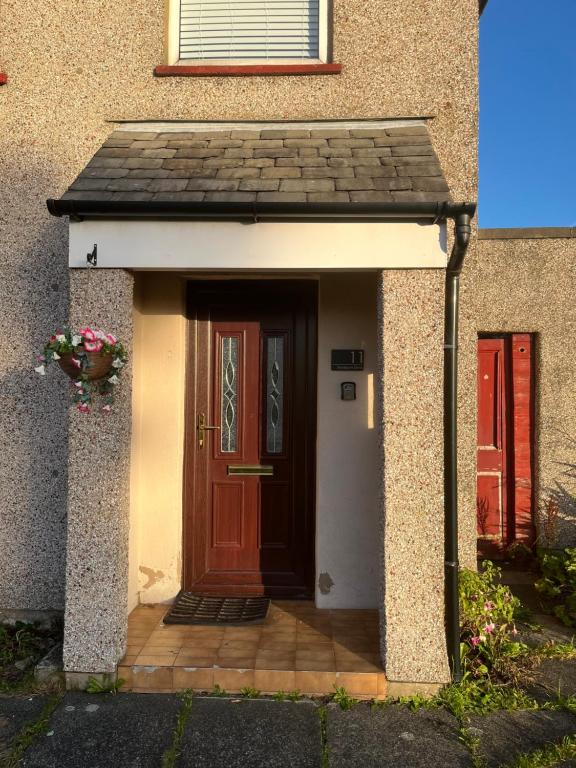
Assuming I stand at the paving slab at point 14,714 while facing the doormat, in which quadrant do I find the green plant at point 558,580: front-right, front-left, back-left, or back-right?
front-right

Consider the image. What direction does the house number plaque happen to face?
toward the camera

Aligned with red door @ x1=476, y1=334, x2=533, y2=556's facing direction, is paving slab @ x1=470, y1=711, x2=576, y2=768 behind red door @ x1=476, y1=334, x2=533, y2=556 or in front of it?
in front

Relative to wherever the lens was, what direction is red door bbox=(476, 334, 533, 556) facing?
facing the viewer

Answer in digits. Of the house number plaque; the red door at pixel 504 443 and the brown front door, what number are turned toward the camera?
3

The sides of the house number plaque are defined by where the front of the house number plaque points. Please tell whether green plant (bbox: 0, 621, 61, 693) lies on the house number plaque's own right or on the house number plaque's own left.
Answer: on the house number plaque's own right

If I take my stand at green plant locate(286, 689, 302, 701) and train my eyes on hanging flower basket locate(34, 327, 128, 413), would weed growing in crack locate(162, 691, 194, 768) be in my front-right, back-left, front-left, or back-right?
front-left

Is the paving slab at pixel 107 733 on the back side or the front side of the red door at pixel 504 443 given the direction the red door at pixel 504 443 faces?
on the front side

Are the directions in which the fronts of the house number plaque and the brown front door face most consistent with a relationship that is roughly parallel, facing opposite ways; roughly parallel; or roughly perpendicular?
roughly parallel

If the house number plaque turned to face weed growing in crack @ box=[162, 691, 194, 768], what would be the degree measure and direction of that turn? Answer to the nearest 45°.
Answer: approximately 45° to its right

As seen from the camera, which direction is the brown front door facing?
toward the camera
